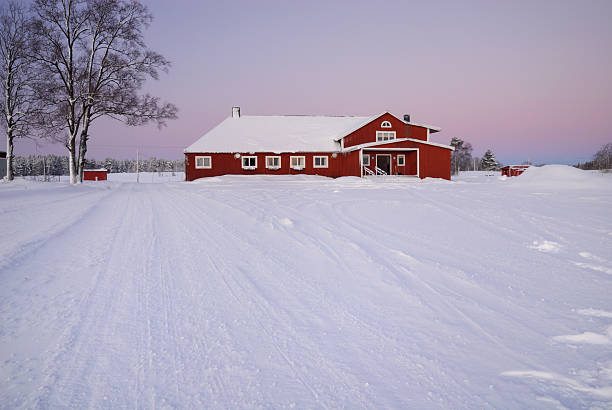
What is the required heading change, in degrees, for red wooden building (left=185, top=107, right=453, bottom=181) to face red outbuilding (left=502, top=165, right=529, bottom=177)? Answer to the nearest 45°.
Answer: approximately 135° to its left

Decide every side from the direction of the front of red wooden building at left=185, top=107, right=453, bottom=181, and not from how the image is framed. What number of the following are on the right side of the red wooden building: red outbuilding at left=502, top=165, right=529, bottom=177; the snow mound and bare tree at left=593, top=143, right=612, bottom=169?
0

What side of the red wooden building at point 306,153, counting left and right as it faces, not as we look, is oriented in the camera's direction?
front

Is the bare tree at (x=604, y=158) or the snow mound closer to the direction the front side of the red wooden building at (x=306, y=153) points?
the snow mound

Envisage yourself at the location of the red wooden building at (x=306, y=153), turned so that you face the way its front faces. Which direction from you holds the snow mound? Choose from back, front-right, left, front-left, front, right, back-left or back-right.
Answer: front-left

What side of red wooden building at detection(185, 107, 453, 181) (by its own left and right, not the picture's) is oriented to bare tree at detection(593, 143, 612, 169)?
left

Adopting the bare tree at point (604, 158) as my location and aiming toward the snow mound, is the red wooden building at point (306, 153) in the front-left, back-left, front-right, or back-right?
front-right
